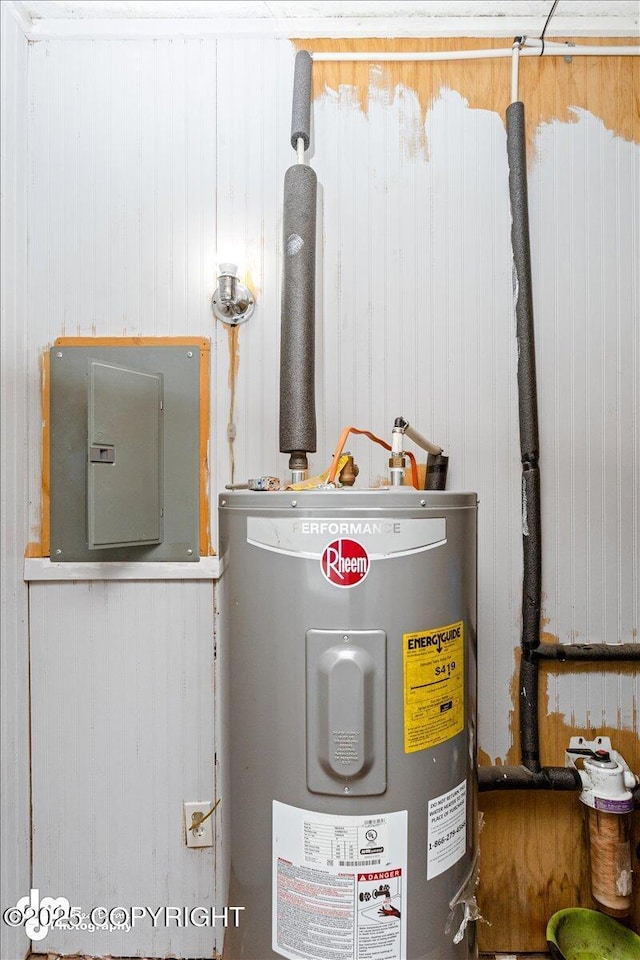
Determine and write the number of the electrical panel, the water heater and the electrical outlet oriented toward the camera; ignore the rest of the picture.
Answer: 3

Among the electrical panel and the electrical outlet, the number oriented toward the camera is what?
2

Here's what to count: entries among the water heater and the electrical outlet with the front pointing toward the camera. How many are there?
2

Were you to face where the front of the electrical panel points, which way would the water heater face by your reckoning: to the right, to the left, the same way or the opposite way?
the same way

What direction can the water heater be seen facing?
toward the camera

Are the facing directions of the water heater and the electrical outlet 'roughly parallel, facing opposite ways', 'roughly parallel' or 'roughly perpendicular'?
roughly parallel

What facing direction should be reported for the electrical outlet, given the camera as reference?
facing the viewer

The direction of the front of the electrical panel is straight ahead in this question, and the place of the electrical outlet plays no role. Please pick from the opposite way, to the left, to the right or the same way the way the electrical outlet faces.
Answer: the same way

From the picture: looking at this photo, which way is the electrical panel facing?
toward the camera
